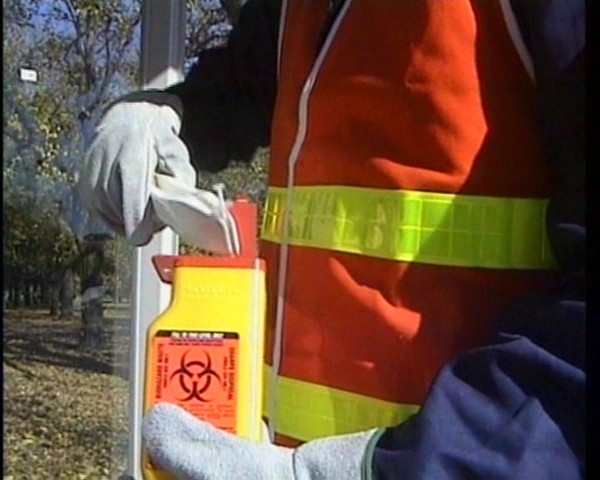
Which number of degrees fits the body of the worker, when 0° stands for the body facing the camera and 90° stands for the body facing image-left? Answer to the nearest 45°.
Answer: approximately 45°
